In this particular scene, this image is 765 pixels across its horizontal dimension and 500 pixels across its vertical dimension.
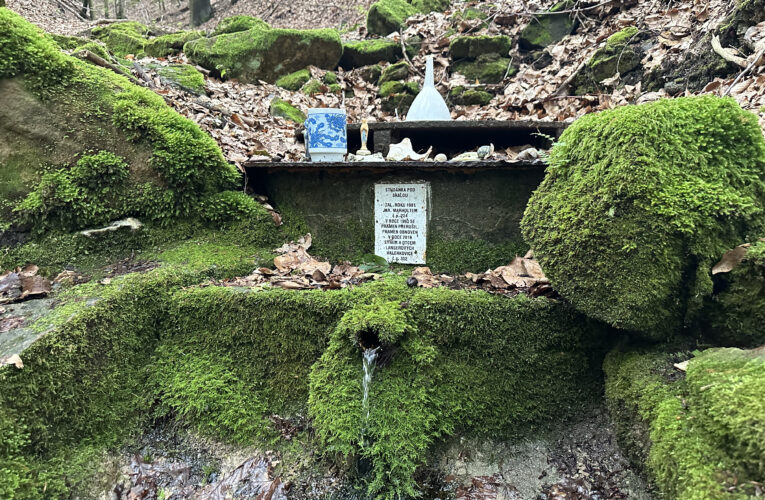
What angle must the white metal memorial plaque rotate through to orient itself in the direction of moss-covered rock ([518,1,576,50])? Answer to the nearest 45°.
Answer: approximately 135° to its left

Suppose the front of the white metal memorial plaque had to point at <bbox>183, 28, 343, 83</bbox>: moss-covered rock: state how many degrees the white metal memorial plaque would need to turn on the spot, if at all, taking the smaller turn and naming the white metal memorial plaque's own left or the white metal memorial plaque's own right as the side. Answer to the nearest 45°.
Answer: approximately 135° to the white metal memorial plaque's own right

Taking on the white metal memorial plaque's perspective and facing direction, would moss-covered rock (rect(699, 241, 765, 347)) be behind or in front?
in front

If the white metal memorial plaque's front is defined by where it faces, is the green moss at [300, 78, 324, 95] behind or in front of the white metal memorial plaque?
behind

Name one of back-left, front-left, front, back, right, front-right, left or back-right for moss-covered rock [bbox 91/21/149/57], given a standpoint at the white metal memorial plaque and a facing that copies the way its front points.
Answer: back-right

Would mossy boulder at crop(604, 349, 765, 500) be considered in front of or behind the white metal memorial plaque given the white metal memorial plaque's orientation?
in front

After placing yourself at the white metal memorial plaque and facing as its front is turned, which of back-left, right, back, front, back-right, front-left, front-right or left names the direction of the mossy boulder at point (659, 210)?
front-left

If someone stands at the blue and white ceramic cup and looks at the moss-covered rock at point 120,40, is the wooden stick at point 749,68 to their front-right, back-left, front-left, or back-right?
back-right

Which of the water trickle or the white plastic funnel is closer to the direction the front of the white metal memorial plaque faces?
the water trickle

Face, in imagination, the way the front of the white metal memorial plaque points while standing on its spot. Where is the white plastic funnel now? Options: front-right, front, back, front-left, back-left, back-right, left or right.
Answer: back

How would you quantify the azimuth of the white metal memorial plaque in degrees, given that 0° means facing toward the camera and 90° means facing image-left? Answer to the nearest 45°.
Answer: approximately 0°

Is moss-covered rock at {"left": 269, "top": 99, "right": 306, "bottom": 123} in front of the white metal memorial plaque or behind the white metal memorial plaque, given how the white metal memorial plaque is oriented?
behind

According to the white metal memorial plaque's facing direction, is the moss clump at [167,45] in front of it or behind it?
behind
